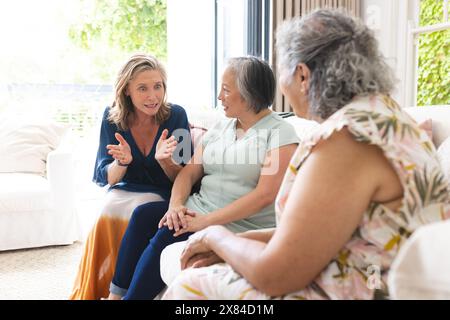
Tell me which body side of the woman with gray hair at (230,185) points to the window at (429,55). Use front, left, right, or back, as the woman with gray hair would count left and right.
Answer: back

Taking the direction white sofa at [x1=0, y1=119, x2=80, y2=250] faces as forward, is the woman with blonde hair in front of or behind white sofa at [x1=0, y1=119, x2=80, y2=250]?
in front

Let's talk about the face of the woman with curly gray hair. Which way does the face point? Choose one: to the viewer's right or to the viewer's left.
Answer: to the viewer's left

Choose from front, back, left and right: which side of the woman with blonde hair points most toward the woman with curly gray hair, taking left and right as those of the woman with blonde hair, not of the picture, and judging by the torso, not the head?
front

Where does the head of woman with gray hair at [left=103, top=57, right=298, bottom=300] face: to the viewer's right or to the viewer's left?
to the viewer's left

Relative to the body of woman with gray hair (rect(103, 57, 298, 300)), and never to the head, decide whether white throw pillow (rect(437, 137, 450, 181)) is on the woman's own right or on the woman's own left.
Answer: on the woman's own left

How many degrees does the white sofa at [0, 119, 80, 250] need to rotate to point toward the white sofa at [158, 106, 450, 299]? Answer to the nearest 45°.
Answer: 0° — it already faces it

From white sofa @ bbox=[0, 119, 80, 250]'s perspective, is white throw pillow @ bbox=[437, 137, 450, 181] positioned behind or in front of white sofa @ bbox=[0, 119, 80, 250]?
in front
